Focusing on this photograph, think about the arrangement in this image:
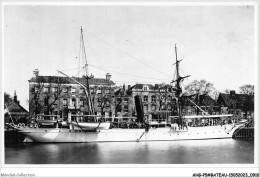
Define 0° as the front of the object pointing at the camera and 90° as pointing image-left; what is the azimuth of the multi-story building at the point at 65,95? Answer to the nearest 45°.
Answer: approximately 0°

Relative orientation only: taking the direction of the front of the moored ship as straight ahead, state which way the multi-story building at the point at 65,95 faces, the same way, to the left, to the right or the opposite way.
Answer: to the right

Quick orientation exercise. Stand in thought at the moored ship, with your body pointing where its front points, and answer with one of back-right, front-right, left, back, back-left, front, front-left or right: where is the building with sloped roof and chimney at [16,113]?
back-left

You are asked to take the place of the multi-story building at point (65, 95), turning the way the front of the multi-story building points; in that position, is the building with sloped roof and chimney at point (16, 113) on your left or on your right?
on your right

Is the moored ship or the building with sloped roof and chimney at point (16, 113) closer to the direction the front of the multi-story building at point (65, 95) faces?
the moored ship

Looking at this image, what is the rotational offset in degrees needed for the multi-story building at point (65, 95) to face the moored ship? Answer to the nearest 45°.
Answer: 0° — it already faces it

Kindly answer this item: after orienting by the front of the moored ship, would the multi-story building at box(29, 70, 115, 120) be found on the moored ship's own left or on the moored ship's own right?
on the moored ship's own left

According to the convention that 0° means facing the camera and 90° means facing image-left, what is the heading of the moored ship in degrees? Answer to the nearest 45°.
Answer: approximately 270°

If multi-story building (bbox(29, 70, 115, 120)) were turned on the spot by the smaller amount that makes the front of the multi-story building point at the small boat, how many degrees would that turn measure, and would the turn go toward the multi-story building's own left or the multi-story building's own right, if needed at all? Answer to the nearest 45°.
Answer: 0° — it already faces it

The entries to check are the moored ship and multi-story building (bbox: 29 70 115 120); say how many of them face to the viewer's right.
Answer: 1
